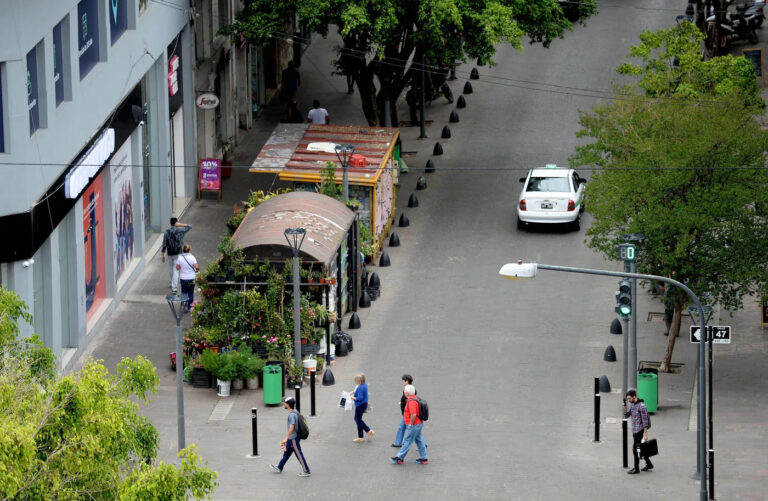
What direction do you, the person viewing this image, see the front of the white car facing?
facing away from the viewer

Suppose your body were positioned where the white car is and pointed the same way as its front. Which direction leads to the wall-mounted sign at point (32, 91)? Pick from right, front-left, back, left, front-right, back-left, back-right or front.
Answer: back-left

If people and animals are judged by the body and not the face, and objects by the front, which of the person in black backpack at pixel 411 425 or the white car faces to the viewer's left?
the person in black backpack

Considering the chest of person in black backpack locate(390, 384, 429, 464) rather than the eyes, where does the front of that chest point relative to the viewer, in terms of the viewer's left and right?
facing to the left of the viewer
